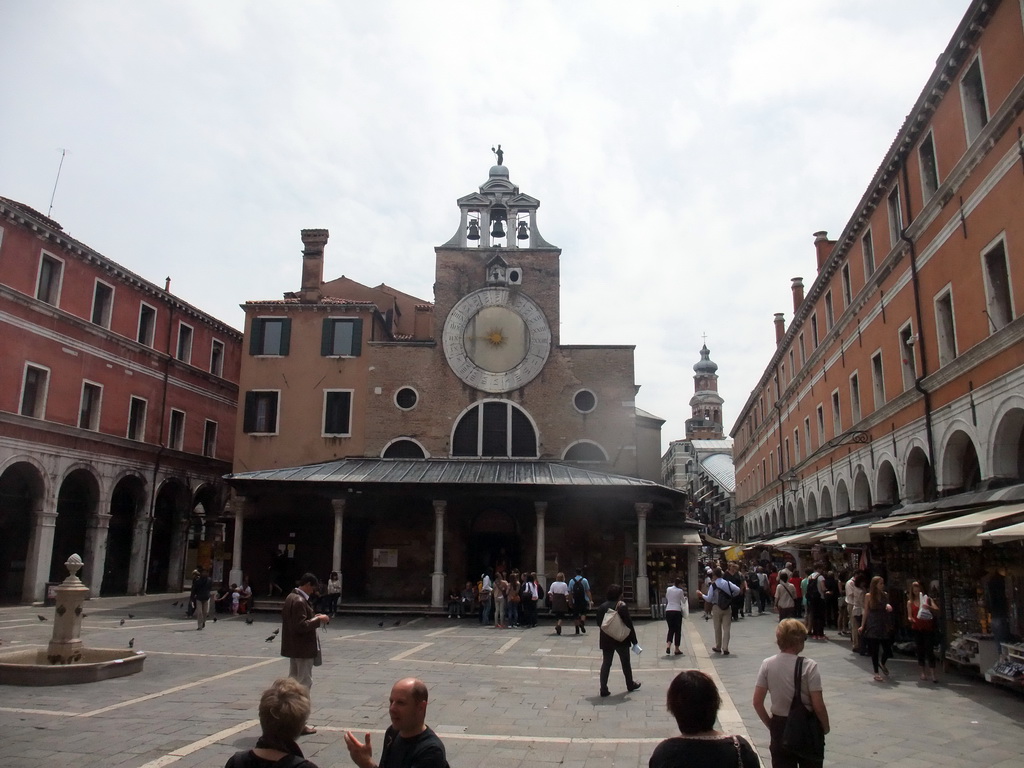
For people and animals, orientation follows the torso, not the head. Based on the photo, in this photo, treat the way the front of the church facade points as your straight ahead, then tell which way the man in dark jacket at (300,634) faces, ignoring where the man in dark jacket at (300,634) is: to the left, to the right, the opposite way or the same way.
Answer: to the left

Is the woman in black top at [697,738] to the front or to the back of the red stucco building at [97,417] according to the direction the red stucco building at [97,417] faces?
to the front

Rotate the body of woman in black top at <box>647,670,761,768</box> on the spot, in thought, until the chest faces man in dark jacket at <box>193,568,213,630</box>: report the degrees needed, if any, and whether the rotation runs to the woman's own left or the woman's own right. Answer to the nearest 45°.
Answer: approximately 45° to the woman's own left

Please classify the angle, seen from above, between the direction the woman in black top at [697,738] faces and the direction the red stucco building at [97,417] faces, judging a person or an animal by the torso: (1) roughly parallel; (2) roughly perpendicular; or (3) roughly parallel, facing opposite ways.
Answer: roughly perpendicular

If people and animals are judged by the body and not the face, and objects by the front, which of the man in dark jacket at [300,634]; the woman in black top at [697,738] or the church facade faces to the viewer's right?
the man in dark jacket

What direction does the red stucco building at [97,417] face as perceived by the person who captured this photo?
facing the viewer and to the right of the viewer

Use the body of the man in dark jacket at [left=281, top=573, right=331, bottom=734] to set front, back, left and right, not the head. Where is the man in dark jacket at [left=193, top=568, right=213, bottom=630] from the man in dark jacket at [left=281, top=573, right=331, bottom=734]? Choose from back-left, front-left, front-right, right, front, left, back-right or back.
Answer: left

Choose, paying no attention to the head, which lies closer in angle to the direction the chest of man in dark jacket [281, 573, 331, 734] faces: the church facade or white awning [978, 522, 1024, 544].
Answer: the white awning

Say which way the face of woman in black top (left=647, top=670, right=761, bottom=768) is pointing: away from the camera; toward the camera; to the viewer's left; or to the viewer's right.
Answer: away from the camera

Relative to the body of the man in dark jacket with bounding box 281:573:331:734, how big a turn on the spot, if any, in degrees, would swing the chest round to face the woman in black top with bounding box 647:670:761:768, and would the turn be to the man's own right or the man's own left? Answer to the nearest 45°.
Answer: approximately 90° to the man's own right

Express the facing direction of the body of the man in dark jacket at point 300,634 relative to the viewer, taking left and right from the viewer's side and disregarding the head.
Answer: facing to the right of the viewer

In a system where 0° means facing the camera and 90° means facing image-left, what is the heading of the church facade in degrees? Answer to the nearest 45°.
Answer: approximately 0°

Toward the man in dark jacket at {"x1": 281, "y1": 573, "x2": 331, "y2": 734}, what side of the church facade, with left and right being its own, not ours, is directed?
front

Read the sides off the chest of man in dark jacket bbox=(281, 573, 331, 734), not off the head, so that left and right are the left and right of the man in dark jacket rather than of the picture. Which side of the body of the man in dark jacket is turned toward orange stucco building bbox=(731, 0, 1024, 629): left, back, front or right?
front

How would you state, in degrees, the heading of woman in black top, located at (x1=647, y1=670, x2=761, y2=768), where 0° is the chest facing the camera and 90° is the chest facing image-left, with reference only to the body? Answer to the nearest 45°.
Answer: approximately 180°

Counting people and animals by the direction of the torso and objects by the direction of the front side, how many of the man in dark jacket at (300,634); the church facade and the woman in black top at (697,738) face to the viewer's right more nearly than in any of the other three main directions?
1

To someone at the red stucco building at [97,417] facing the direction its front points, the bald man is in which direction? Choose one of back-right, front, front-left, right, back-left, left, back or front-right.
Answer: front-right
